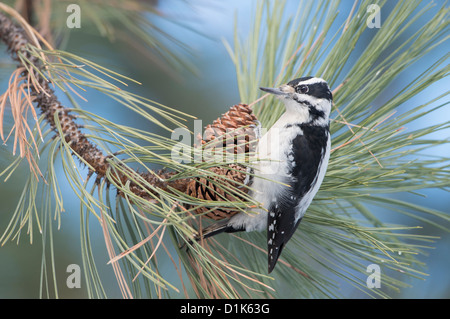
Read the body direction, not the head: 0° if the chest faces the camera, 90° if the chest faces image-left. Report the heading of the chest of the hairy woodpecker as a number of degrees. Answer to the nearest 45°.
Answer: approximately 90°
